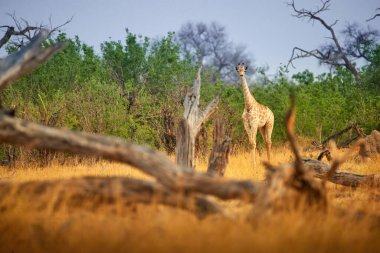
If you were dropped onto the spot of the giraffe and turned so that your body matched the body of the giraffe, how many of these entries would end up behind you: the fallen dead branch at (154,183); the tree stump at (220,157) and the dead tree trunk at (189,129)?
0

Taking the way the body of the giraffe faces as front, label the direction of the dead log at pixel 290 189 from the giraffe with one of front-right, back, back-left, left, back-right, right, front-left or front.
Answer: front-left

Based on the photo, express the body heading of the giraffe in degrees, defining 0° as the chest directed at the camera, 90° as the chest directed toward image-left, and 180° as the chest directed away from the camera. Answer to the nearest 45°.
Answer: approximately 45°

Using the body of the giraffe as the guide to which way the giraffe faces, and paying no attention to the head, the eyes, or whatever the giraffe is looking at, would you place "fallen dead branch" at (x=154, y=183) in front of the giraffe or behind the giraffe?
in front
